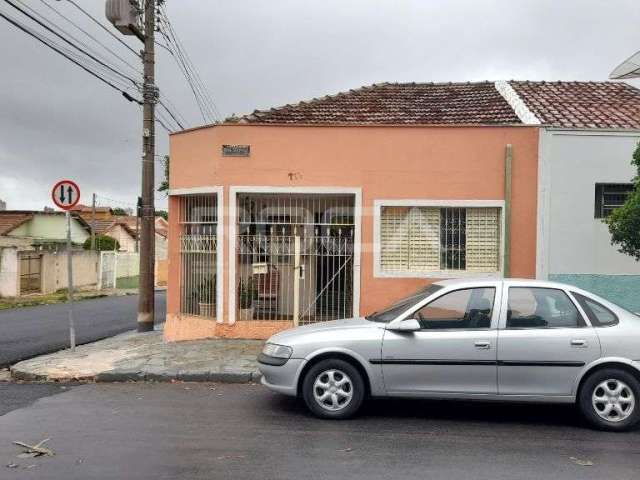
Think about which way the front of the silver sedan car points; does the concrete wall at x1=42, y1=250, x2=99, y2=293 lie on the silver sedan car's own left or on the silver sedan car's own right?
on the silver sedan car's own right

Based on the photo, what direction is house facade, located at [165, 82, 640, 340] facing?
toward the camera

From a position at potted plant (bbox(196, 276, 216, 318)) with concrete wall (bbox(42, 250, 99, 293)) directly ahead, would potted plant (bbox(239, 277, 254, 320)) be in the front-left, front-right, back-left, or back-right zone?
back-right

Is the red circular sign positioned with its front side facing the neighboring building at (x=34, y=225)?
no

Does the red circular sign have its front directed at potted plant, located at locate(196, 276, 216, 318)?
no

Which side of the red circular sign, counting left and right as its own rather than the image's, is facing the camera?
front

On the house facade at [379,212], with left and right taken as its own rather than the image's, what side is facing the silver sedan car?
front

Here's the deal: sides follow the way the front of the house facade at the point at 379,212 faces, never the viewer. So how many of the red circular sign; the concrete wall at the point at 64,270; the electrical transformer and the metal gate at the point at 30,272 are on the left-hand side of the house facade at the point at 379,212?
0

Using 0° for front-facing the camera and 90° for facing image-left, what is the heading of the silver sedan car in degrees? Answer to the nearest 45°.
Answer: approximately 90°

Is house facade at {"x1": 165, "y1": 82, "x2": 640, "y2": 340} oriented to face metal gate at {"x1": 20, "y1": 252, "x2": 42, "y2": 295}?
no

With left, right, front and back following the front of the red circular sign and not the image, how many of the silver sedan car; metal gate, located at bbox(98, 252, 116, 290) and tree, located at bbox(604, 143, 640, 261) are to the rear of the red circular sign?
1
